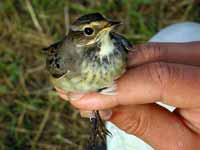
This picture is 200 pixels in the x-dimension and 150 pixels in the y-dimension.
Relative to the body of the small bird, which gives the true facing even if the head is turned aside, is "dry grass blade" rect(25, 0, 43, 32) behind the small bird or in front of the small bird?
behind
